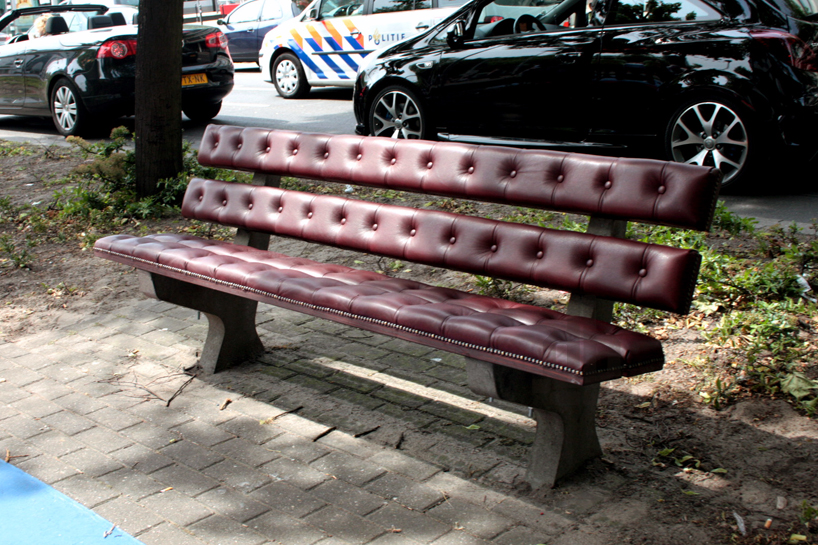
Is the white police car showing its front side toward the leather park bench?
no

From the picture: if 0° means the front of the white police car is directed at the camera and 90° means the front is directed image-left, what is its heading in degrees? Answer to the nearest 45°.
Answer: approximately 135°

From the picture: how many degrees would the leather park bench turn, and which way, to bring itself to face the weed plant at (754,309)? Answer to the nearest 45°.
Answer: approximately 180°

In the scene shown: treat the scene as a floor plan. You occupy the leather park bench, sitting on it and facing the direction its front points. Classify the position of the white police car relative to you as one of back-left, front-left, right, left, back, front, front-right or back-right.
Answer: back-right

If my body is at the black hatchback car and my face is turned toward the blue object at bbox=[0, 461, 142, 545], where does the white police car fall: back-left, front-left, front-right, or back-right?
back-right

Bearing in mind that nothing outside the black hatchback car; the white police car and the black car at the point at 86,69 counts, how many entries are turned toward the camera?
0

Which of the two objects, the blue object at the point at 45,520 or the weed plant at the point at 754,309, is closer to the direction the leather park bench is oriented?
the blue object

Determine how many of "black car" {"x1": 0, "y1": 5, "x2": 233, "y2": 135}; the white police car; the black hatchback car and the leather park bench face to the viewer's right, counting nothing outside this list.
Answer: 0

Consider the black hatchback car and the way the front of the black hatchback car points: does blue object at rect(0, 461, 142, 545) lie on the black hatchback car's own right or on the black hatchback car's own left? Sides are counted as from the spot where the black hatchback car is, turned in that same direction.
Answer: on the black hatchback car's own left

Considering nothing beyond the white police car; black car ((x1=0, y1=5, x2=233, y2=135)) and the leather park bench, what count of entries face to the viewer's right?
0

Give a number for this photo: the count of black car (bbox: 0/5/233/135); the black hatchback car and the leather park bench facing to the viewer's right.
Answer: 0

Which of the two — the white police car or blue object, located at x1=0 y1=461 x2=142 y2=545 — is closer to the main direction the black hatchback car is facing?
the white police car

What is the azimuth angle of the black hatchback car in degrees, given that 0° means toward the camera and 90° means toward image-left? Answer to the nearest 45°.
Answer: approximately 135°

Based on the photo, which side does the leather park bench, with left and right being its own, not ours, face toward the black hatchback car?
back

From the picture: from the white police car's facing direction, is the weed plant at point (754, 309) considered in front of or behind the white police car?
behind

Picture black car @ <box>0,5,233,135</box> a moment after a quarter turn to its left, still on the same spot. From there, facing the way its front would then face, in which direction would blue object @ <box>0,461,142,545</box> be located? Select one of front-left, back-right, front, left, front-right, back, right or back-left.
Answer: front-left

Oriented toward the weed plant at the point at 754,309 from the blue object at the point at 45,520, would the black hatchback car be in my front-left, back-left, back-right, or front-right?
front-left

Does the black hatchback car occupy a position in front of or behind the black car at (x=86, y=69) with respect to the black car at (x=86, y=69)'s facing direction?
behind

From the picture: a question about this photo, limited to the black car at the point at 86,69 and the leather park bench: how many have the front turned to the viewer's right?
0

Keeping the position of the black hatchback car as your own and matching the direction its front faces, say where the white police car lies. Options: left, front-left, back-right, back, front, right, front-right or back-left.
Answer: front
